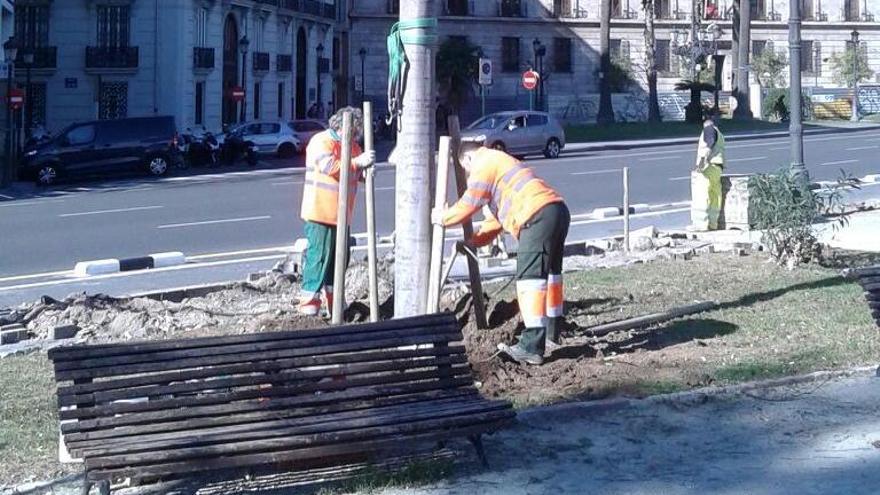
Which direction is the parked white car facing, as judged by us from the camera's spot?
facing to the left of the viewer

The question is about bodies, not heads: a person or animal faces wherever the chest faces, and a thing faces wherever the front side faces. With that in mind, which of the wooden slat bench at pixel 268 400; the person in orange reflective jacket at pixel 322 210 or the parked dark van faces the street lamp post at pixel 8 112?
the parked dark van

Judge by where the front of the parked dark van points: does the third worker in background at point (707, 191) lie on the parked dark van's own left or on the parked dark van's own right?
on the parked dark van's own left

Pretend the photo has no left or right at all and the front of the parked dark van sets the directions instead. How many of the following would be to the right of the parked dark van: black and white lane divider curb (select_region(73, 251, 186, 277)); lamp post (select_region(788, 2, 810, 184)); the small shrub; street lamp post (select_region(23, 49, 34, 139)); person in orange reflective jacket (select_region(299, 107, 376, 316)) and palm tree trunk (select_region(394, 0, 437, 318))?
1

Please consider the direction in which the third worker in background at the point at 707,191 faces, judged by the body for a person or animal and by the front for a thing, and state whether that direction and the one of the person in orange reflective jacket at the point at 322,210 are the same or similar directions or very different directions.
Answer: very different directions

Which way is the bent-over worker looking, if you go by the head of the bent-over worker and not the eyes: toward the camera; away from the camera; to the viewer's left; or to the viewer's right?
to the viewer's left

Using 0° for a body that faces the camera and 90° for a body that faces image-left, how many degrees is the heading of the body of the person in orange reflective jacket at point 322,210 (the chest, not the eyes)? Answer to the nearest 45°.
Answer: approximately 270°

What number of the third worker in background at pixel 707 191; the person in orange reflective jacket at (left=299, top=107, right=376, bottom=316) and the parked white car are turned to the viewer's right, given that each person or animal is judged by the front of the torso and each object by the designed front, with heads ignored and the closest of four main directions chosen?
1

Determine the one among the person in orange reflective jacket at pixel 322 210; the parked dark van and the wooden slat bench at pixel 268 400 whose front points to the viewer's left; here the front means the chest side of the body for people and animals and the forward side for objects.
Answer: the parked dark van

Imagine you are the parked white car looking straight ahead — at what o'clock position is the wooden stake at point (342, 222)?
The wooden stake is roughly at 9 o'clock from the parked white car.

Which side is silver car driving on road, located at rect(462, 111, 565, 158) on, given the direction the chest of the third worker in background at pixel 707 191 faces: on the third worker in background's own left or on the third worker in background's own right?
on the third worker in background's own right

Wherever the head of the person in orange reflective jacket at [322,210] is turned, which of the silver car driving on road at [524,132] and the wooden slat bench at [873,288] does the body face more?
the wooden slat bench

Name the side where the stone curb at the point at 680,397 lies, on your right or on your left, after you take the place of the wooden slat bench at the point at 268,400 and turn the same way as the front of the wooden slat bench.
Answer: on your left

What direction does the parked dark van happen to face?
to the viewer's left

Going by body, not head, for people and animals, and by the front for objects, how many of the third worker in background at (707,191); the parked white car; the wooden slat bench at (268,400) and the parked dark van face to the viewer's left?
3

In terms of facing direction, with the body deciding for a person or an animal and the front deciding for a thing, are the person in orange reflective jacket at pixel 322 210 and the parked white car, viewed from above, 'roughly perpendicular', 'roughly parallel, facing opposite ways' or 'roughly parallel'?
roughly parallel, facing opposite ways

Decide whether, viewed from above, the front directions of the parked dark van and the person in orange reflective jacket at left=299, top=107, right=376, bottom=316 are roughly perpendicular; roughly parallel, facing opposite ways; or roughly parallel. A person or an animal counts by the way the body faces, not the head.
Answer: roughly parallel, facing opposite ways
